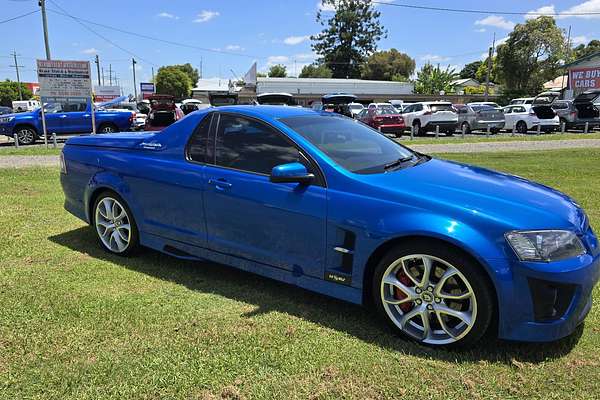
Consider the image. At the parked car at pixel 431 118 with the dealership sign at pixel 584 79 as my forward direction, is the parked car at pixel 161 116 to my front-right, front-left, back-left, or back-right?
back-left

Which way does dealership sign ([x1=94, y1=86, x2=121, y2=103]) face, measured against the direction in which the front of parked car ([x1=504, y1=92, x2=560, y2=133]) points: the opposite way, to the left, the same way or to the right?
the opposite way

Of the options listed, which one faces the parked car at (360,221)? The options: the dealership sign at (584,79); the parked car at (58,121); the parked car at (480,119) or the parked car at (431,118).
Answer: the dealership sign

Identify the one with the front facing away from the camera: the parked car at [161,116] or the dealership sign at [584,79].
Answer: the parked car

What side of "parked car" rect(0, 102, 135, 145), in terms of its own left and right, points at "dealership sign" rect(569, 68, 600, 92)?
back

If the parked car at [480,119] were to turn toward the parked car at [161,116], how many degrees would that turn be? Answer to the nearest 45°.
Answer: approximately 90° to its left

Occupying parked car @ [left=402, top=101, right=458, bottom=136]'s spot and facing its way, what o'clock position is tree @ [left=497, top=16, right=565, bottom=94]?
The tree is roughly at 2 o'clock from the parked car.

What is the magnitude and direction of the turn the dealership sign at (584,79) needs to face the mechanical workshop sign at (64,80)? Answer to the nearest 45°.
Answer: approximately 45° to its right

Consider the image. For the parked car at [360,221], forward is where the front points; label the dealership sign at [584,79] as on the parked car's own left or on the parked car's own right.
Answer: on the parked car's own left

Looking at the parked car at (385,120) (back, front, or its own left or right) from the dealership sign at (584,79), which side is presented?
right

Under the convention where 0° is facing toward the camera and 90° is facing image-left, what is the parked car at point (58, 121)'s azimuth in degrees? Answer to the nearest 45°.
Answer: approximately 90°

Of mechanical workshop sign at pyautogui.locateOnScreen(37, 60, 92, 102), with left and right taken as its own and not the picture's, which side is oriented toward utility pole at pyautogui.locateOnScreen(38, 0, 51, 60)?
back

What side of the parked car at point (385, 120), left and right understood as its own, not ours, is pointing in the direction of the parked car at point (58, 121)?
left

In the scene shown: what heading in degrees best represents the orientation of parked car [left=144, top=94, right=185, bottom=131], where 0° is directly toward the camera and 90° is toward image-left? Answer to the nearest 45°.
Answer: approximately 180°
